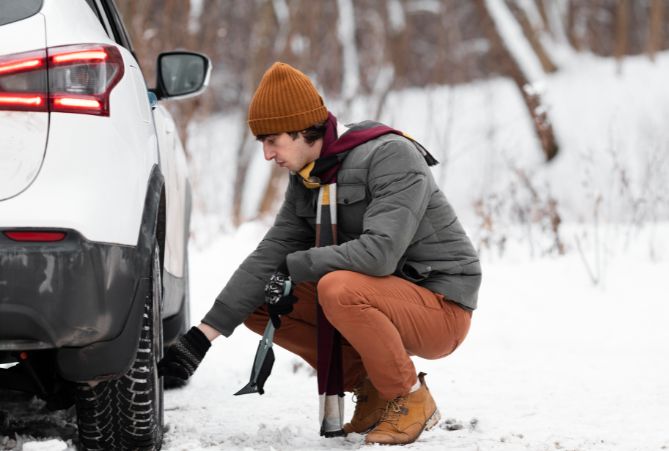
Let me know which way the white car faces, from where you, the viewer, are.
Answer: facing away from the viewer

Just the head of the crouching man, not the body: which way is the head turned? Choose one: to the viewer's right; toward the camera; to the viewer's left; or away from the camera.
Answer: to the viewer's left
